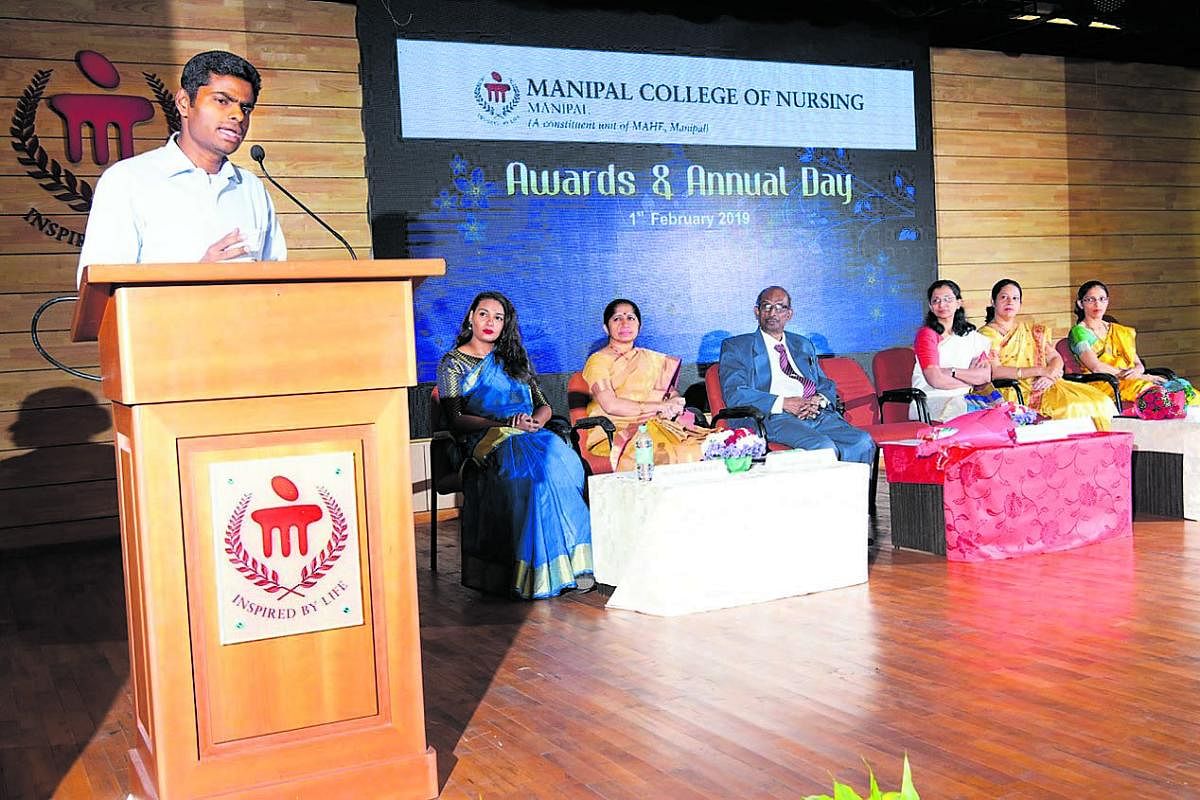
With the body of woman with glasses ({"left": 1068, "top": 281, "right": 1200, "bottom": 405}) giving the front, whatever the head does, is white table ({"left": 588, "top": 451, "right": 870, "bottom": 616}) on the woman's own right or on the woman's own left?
on the woman's own right

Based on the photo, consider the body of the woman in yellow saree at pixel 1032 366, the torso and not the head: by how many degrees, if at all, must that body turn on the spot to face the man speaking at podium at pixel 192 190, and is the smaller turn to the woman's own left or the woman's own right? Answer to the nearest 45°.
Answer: approximately 45° to the woman's own right

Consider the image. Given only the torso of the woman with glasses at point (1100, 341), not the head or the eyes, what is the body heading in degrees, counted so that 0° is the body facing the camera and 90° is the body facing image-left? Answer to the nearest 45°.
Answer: approximately 315°

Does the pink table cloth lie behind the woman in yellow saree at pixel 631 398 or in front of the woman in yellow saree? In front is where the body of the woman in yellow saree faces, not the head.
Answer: in front

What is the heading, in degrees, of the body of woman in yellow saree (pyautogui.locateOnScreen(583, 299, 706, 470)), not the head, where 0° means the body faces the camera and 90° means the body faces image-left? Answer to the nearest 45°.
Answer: approximately 315°

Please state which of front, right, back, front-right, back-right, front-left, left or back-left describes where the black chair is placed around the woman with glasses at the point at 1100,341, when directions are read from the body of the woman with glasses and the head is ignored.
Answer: right

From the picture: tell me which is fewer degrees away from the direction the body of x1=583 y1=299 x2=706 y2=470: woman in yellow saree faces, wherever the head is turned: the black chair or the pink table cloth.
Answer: the pink table cloth
